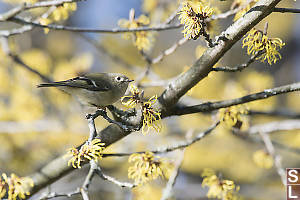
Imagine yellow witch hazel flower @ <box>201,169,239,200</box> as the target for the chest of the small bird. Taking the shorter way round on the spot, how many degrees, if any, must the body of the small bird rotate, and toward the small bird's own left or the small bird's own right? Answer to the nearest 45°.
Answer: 0° — it already faces it

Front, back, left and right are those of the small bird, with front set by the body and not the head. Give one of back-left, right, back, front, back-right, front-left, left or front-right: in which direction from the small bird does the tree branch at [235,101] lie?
front-right

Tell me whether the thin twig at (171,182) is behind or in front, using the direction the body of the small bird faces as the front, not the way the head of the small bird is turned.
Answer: in front

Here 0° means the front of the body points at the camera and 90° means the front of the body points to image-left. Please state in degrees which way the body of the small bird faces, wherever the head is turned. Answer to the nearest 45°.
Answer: approximately 270°
